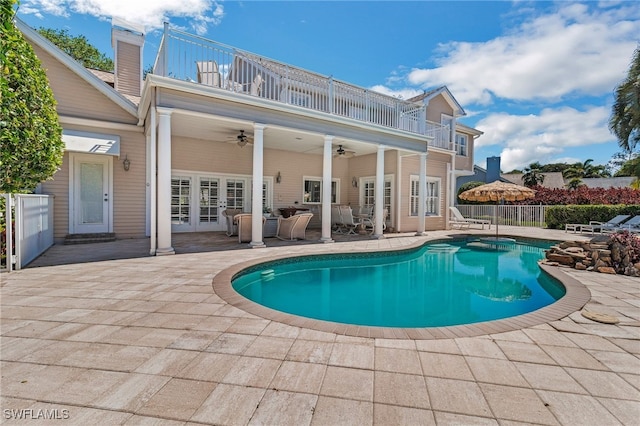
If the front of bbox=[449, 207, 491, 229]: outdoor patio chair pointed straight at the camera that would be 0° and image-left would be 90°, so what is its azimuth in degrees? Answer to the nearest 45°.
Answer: approximately 270°

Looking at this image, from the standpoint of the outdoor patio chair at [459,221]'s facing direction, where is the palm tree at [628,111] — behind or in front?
in front

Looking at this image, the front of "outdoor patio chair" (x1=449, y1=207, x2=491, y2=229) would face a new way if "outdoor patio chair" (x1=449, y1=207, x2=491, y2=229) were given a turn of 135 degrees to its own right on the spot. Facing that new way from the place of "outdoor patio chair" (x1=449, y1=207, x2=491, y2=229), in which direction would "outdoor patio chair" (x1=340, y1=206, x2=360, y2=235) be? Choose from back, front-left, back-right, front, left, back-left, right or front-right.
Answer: front

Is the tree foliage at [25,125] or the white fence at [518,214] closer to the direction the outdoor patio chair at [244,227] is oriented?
the white fence

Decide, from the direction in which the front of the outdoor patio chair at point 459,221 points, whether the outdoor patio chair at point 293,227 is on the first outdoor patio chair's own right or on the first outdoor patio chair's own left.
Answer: on the first outdoor patio chair's own right

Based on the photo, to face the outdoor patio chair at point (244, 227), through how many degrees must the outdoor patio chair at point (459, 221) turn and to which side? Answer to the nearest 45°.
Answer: approximately 135° to its right

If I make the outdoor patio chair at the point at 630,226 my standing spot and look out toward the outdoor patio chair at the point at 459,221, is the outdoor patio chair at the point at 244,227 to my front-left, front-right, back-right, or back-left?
front-left
